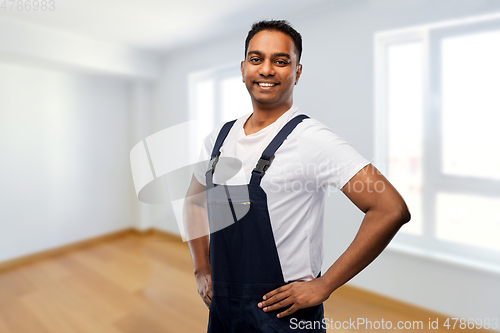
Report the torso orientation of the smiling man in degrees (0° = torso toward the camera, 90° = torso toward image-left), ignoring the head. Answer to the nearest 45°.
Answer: approximately 45°

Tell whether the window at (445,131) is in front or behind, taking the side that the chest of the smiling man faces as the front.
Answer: behind
